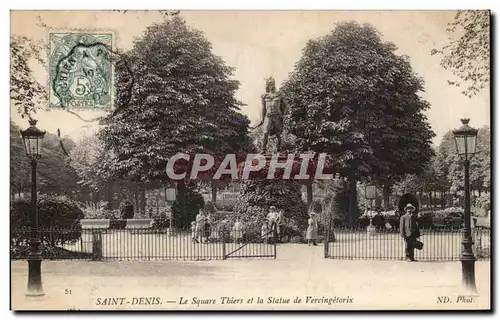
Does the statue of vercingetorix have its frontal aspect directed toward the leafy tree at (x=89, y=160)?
no

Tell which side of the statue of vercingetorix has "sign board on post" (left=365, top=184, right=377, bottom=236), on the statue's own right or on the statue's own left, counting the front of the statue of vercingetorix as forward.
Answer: on the statue's own left

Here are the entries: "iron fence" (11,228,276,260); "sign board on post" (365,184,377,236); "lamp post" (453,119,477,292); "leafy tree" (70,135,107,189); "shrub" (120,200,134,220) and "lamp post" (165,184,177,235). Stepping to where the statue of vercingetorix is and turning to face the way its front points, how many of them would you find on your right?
4

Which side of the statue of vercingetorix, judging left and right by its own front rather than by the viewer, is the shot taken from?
front

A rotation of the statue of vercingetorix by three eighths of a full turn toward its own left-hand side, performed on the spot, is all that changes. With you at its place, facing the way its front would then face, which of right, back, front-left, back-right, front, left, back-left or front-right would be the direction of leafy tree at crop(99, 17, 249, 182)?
back-left

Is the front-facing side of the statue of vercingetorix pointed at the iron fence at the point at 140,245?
no

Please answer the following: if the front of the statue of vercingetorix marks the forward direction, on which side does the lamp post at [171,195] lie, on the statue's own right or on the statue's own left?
on the statue's own right
